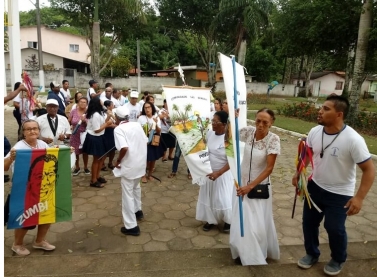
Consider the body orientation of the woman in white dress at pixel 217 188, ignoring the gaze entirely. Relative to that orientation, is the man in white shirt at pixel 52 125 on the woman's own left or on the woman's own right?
on the woman's own right

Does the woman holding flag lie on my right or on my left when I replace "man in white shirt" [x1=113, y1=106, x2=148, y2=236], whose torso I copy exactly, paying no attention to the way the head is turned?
on my left

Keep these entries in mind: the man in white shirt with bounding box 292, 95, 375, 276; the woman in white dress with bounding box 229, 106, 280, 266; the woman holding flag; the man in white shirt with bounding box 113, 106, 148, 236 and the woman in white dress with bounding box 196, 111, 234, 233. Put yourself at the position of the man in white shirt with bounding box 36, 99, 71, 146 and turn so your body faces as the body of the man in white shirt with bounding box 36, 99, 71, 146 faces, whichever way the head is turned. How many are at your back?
0

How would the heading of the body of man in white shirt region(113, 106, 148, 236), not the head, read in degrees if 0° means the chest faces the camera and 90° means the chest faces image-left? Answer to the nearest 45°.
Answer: approximately 135°

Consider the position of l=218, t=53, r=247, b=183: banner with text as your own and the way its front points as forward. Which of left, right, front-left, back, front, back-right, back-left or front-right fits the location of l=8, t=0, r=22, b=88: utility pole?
back

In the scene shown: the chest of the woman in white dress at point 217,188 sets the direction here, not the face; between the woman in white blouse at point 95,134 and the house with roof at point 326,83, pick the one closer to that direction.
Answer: the woman in white blouse

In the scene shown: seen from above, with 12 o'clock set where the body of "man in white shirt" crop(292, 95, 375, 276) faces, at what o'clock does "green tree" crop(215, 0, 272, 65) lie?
The green tree is roughly at 4 o'clock from the man in white shirt.

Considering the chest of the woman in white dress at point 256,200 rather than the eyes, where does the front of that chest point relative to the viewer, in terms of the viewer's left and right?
facing the viewer and to the left of the viewer

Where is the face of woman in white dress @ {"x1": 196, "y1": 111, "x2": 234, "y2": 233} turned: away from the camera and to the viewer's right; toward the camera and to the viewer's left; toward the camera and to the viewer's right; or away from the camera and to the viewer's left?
toward the camera and to the viewer's left

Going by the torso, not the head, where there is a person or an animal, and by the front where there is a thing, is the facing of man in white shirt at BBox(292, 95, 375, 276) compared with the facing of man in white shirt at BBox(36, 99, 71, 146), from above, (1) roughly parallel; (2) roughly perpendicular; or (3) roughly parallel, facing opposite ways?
roughly perpendicular

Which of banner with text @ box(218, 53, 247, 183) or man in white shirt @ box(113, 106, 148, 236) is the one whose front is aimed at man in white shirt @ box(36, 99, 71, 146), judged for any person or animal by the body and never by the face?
man in white shirt @ box(113, 106, 148, 236)

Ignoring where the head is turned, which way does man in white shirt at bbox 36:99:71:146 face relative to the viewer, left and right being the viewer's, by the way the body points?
facing the viewer

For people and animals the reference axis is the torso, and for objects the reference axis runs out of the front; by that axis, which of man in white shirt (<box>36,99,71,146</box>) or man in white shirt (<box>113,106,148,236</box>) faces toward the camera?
man in white shirt (<box>36,99,71,146</box>)

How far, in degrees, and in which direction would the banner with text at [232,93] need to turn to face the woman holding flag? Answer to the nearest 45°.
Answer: approximately 135° to its right

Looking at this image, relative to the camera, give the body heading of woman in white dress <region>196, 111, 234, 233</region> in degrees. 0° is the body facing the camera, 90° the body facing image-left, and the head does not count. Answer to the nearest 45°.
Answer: approximately 45°

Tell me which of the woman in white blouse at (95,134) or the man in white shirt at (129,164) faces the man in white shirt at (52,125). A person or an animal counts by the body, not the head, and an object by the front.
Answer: the man in white shirt at (129,164)
